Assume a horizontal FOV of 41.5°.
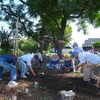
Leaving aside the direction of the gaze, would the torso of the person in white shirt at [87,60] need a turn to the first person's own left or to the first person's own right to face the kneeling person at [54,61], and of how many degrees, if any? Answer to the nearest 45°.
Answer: approximately 45° to the first person's own right

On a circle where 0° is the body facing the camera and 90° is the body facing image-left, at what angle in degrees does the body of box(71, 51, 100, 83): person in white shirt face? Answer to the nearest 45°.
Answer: approximately 90°
